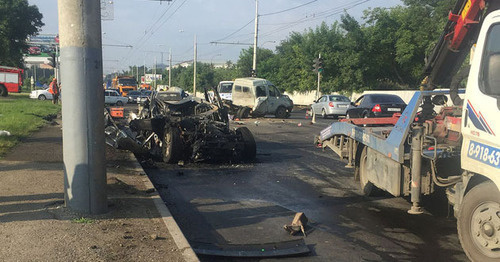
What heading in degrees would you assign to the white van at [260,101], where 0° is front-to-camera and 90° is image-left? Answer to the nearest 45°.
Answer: approximately 270°

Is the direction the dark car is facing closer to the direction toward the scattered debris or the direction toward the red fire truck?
the red fire truck

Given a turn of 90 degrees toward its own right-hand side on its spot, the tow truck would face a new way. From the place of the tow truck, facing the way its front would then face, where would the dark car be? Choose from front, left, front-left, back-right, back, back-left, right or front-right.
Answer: back-right

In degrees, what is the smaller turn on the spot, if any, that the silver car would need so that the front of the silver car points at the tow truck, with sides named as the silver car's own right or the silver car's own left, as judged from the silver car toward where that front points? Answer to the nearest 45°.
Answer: approximately 135° to the silver car's own left

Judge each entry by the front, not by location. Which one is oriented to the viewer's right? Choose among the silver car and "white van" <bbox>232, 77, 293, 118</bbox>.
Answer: the white van

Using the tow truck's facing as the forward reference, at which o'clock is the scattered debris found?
The scattered debris is roughly at 4 o'clock from the tow truck.
